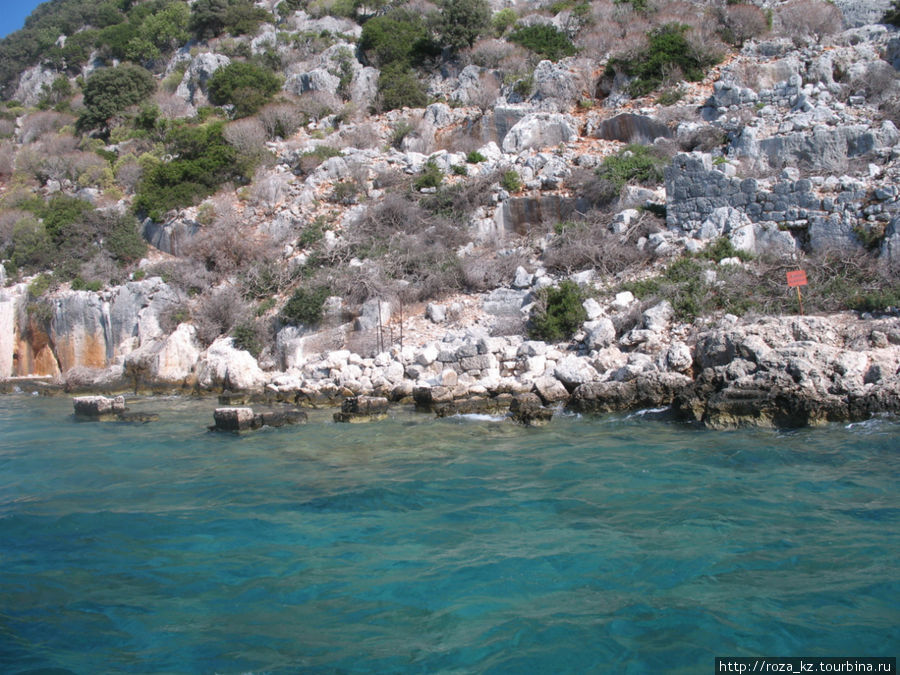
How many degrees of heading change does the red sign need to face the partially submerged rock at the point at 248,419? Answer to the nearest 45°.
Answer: approximately 45° to its right

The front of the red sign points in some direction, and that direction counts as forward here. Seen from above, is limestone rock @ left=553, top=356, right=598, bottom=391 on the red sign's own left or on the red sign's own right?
on the red sign's own right

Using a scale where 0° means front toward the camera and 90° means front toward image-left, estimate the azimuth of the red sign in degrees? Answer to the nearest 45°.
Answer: approximately 0°

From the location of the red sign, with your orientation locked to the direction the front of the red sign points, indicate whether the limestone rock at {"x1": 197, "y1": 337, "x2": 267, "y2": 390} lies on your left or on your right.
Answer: on your right

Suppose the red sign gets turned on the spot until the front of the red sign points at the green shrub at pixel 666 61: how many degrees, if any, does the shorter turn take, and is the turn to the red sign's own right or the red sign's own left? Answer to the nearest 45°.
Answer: approximately 180°

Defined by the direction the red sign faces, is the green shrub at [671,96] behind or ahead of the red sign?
behind

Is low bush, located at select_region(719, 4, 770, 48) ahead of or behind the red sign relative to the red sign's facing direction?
behind
